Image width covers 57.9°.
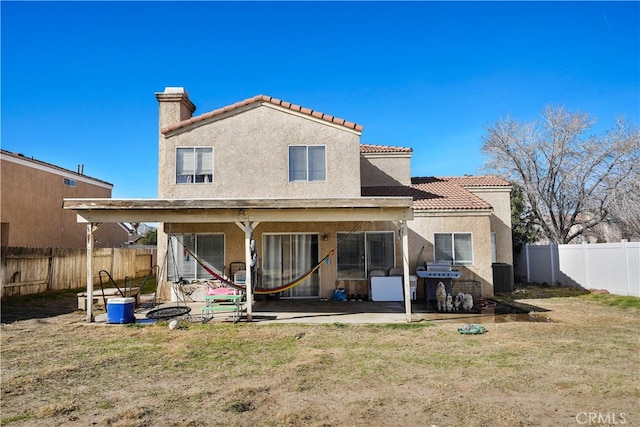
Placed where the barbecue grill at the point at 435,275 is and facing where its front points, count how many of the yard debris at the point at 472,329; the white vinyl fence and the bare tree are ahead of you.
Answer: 1

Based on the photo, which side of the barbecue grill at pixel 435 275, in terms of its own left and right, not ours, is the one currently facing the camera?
front

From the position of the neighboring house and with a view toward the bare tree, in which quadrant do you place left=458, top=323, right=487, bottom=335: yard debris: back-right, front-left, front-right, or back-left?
front-right

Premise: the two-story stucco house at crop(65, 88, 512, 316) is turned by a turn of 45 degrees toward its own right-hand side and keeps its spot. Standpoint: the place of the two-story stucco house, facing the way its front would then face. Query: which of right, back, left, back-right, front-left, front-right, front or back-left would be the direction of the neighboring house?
left

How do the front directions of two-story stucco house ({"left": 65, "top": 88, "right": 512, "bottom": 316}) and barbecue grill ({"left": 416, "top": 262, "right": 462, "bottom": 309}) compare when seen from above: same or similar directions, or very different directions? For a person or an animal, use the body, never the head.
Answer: very different directions

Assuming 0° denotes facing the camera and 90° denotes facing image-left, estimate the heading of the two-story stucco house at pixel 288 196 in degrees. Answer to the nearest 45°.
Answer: approximately 180°

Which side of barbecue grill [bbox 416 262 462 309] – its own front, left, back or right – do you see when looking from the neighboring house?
right

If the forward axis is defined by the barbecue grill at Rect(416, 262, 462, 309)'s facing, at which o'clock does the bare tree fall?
The bare tree is roughly at 7 o'clock from the barbecue grill.

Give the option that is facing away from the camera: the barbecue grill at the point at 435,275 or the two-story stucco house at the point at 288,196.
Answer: the two-story stucco house

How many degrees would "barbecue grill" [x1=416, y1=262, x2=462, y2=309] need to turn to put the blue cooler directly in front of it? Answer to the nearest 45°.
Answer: approximately 45° to its right

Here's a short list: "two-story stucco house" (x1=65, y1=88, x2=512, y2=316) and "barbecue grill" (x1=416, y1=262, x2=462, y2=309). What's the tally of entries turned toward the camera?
1
